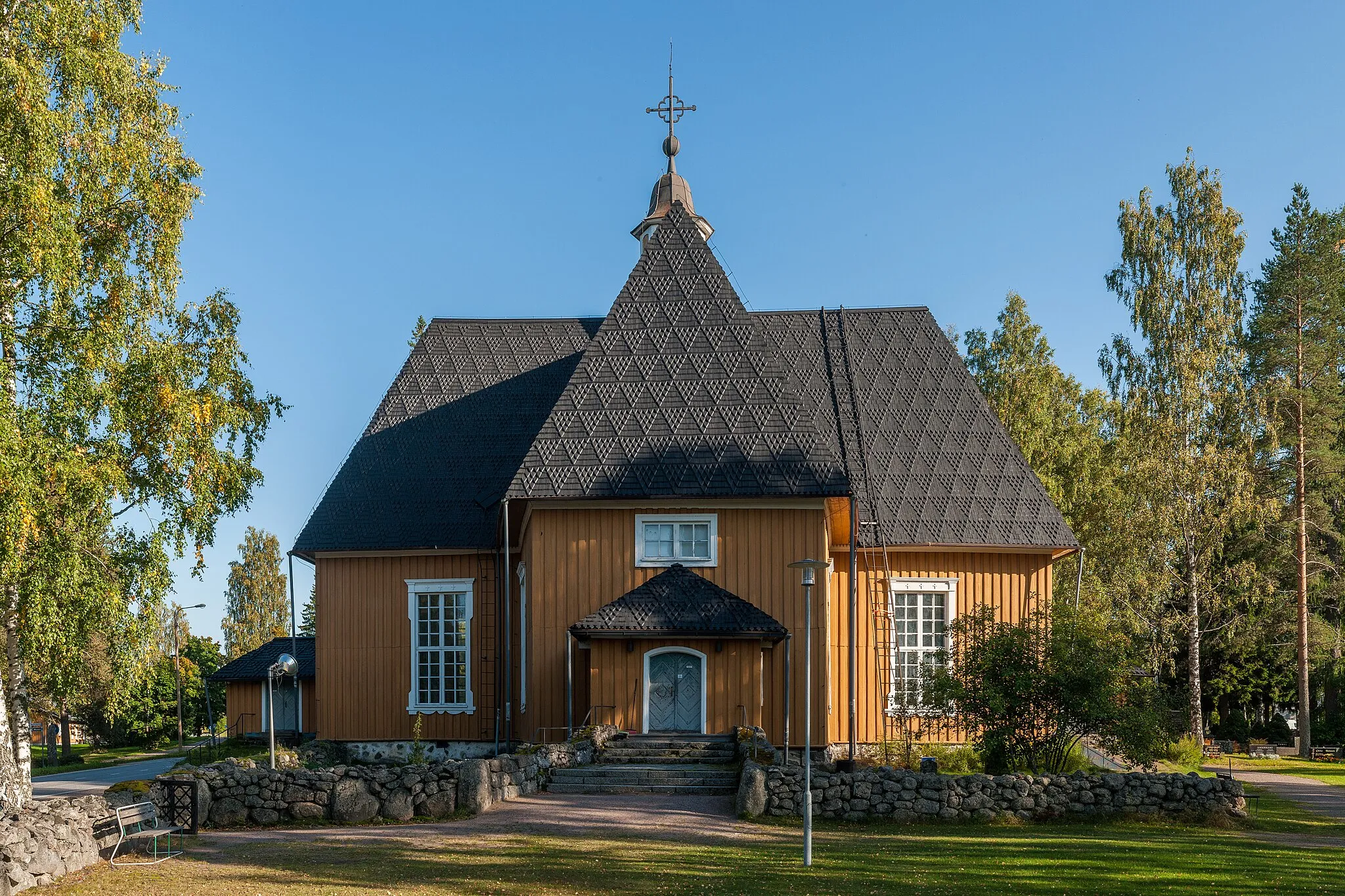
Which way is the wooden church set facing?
toward the camera

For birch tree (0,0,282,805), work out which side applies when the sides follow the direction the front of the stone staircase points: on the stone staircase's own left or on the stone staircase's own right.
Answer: on the stone staircase's own right

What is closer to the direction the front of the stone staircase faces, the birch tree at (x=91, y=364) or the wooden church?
the birch tree

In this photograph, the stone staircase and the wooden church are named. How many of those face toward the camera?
2

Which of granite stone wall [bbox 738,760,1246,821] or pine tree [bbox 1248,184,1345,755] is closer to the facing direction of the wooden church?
the granite stone wall

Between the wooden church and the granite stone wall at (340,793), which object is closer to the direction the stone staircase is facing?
the granite stone wall
